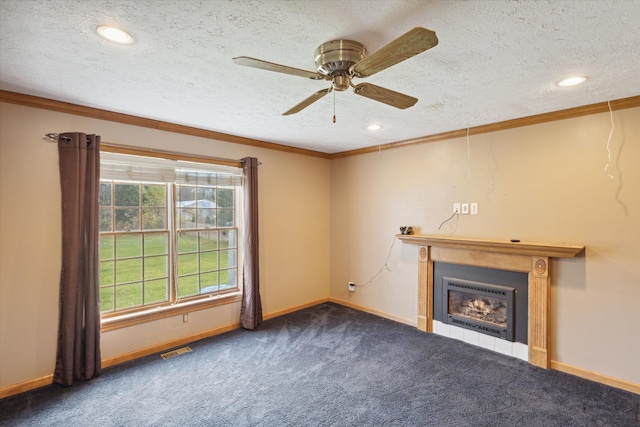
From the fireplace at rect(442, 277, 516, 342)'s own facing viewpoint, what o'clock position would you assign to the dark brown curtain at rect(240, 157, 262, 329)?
The dark brown curtain is roughly at 1 o'clock from the fireplace.

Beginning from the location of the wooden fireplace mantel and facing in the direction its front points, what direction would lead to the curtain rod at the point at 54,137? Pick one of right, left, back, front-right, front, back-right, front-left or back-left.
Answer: front

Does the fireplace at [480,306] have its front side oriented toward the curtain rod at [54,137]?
yes

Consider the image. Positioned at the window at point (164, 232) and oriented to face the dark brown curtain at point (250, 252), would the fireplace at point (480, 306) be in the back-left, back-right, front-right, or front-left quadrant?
front-right

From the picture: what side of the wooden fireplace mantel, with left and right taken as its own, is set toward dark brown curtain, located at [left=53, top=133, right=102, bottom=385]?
front

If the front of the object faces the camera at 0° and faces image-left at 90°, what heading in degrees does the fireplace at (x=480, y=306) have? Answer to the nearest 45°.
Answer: approximately 45°

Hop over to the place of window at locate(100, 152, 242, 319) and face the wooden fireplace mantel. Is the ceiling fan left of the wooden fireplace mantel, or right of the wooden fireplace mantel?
right

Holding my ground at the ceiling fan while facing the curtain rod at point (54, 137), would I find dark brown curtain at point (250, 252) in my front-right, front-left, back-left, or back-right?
front-right

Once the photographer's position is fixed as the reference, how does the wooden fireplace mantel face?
facing the viewer and to the left of the viewer

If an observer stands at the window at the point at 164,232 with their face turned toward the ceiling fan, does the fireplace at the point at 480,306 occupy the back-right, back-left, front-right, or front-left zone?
front-left

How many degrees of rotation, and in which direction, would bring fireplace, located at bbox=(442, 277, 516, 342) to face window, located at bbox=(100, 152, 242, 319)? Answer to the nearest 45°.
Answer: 0° — it already faces it
